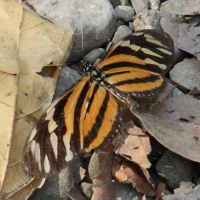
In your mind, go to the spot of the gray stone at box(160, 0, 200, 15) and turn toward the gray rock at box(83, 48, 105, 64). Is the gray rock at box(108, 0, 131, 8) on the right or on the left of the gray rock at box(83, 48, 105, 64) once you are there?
right

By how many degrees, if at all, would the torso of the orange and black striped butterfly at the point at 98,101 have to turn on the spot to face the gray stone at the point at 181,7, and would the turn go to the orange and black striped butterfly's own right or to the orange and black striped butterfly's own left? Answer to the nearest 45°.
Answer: approximately 90° to the orange and black striped butterfly's own right

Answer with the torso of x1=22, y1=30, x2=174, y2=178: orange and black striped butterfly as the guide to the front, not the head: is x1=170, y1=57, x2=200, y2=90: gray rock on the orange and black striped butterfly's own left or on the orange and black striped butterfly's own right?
on the orange and black striped butterfly's own right

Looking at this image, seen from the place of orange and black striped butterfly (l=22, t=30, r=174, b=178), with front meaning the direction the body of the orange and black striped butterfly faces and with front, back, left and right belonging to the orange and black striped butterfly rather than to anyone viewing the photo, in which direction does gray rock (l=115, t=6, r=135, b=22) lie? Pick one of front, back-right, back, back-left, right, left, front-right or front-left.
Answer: front-right

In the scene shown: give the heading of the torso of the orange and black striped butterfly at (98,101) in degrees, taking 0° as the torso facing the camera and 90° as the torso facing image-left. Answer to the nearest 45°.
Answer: approximately 135°

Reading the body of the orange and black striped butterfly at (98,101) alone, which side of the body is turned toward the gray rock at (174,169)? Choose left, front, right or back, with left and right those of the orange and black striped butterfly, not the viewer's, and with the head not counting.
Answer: back

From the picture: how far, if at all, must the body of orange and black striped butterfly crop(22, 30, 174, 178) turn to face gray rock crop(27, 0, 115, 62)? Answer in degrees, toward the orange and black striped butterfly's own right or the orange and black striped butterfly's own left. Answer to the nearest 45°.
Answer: approximately 45° to the orange and black striped butterfly's own right

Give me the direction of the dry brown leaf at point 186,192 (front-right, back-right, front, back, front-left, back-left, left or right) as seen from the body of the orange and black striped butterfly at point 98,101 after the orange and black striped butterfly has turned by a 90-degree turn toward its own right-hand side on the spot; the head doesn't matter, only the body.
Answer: right
